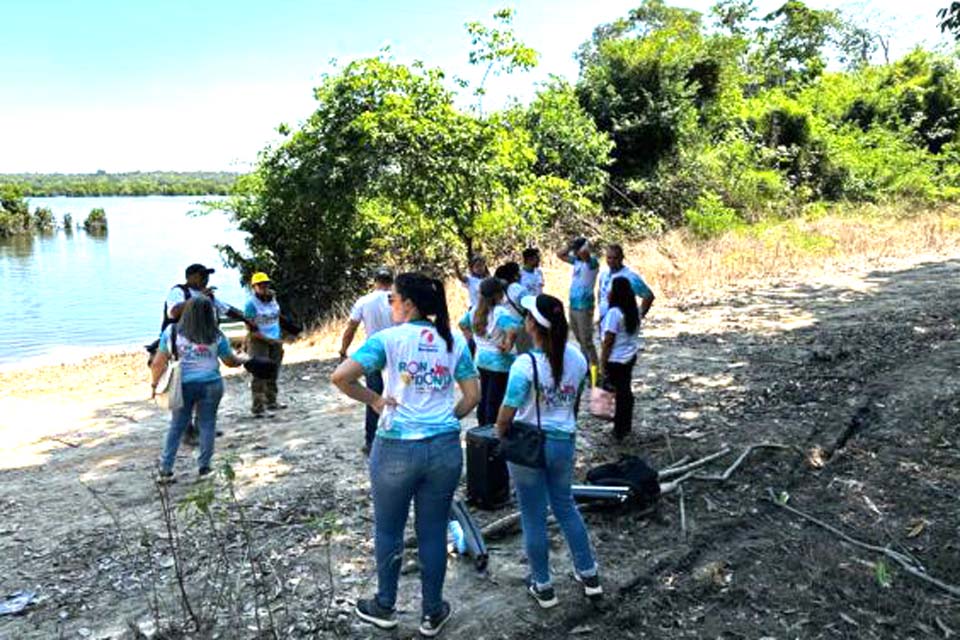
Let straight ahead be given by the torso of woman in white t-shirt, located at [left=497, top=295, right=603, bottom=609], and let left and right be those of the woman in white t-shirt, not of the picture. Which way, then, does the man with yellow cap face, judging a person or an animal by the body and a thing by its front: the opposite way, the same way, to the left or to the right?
the opposite way

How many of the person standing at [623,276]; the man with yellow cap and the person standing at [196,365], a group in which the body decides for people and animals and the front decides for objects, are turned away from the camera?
1

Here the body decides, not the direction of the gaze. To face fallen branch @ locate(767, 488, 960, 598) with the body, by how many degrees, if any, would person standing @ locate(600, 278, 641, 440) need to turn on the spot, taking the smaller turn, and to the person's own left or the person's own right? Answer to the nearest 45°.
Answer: approximately 180°

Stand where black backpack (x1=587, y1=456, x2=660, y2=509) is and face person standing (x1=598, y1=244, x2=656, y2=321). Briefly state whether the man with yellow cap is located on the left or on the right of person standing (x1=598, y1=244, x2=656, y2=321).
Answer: left

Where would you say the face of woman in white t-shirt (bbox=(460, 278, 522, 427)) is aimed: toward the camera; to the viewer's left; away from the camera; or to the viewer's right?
away from the camera

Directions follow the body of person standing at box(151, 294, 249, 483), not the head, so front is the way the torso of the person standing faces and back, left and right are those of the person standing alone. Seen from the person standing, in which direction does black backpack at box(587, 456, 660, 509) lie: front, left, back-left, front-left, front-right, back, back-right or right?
back-right

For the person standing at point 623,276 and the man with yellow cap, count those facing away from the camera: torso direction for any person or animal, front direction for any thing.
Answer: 0

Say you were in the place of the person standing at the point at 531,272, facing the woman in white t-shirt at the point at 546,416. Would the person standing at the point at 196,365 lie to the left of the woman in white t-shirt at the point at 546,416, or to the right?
right

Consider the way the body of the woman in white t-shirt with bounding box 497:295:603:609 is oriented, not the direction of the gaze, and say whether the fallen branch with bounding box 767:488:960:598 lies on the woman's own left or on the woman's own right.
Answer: on the woman's own right

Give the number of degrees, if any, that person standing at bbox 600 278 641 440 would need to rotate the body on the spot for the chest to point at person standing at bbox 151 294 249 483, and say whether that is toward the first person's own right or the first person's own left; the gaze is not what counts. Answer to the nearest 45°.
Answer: approximately 45° to the first person's own left

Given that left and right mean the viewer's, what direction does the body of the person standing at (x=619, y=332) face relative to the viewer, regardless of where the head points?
facing away from the viewer and to the left of the viewer

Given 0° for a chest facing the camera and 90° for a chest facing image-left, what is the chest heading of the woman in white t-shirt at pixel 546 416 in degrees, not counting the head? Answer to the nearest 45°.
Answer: approximately 135°

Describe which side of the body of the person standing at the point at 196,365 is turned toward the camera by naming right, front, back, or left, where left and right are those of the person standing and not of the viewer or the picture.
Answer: back

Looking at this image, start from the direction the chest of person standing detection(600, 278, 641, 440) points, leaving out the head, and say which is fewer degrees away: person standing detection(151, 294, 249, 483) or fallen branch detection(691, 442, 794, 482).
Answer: the person standing
